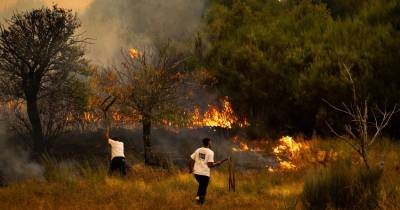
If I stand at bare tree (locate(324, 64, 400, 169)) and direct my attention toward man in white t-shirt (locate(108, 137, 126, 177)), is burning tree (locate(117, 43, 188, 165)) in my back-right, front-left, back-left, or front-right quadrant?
front-right

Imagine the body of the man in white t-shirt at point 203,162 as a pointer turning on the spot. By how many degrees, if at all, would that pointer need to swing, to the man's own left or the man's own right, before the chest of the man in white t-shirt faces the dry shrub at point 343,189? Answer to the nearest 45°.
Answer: approximately 45° to the man's own right

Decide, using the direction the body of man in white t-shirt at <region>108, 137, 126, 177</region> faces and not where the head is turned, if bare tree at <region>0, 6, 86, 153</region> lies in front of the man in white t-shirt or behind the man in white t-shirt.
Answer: in front

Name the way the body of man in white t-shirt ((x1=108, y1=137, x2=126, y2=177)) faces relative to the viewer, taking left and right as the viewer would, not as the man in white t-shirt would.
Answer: facing away from the viewer

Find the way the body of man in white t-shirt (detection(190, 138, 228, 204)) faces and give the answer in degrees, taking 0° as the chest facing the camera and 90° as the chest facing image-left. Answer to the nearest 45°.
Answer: approximately 225°

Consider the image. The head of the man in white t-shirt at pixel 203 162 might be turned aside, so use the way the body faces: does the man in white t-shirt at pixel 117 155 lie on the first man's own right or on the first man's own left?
on the first man's own left

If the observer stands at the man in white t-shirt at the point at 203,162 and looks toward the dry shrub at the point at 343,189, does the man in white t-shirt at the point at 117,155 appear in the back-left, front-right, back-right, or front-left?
back-left

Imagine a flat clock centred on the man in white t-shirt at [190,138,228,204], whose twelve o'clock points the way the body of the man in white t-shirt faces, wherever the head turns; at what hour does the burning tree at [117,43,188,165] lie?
The burning tree is roughly at 10 o'clock from the man in white t-shirt.

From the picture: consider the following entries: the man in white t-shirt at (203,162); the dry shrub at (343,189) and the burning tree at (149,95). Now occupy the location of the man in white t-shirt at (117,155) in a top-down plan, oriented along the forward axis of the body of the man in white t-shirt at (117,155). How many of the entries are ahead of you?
1

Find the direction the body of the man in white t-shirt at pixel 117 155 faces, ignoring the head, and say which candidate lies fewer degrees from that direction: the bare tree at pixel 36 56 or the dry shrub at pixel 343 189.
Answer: the bare tree

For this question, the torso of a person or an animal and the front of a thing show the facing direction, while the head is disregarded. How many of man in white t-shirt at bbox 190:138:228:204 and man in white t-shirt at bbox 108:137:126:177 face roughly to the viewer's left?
0

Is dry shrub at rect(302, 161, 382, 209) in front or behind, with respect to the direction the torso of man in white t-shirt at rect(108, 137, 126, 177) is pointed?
behind

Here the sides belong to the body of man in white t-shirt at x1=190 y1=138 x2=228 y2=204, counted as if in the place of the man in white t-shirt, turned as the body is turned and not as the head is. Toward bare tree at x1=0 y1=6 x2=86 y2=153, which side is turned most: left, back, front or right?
left

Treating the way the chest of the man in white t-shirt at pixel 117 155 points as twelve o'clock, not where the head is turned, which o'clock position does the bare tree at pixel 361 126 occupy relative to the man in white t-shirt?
The bare tree is roughly at 4 o'clock from the man in white t-shirt.
